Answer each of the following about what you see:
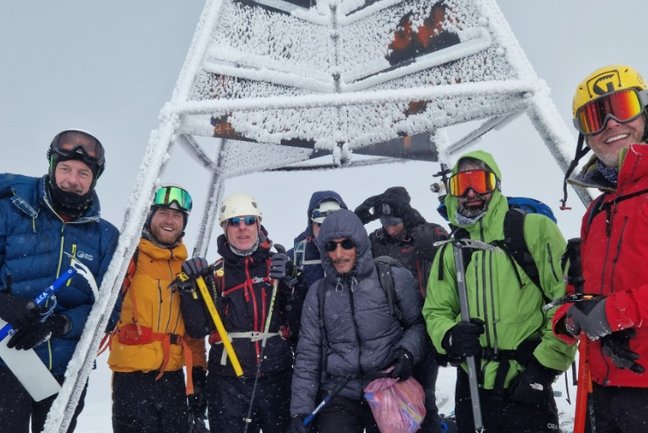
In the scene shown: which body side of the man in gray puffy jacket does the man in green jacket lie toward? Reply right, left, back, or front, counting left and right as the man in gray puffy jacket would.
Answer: left

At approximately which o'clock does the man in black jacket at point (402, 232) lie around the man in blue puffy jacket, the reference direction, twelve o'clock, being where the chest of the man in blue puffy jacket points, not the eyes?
The man in black jacket is roughly at 9 o'clock from the man in blue puffy jacket.

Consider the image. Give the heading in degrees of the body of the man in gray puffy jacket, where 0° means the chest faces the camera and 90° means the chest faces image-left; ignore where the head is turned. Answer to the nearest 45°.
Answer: approximately 0°

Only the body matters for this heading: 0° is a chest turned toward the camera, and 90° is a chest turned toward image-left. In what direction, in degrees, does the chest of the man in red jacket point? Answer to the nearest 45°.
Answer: approximately 45°

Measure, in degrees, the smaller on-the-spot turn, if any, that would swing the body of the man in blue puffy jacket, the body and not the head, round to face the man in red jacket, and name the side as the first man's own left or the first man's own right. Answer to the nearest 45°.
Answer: approximately 45° to the first man's own left

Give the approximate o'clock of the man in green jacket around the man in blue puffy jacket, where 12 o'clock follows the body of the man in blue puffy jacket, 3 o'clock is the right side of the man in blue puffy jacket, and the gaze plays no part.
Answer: The man in green jacket is roughly at 10 o'clock from the man in blue puffy jacket.

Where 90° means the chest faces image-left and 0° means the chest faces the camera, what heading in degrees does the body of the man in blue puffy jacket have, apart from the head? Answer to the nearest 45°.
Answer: approximately 0°

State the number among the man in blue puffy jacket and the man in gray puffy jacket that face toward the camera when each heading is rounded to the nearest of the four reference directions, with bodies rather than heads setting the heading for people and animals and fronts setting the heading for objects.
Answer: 2

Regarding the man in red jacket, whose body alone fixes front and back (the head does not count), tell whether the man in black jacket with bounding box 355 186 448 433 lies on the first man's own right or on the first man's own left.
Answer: on the first man's own right
